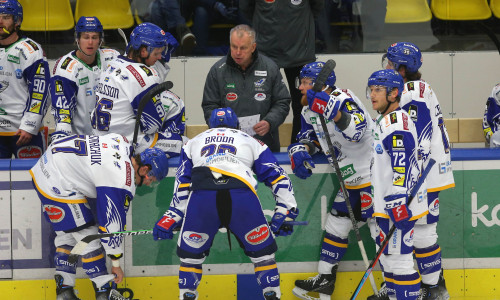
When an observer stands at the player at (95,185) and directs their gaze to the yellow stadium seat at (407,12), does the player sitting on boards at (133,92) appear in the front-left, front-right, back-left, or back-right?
front-left

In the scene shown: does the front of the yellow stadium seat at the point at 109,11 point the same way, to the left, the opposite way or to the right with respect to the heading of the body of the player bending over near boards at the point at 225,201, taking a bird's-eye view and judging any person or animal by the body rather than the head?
the opposite way

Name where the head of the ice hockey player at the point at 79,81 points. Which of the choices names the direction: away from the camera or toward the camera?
toward the camera

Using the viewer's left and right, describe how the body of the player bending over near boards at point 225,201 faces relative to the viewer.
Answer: facing away from the viewer

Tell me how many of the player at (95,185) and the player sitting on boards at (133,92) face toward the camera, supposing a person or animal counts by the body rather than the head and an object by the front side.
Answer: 0

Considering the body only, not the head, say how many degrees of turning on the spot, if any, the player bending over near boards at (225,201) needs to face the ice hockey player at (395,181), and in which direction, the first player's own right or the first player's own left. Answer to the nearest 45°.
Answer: approximately 90° to the first player's own right

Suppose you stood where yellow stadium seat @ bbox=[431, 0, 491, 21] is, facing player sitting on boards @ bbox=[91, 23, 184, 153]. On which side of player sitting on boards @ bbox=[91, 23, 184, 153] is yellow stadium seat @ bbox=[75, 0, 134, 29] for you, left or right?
right

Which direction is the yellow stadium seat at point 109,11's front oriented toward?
toward the camera

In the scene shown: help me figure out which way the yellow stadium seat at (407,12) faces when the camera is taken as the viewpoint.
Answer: facing the viewer

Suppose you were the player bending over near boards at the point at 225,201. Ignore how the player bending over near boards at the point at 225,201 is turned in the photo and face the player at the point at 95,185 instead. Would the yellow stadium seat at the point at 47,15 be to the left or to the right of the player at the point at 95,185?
right

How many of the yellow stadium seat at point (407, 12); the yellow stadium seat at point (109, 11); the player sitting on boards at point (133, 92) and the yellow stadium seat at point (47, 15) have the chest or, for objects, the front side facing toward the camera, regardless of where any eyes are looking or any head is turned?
3

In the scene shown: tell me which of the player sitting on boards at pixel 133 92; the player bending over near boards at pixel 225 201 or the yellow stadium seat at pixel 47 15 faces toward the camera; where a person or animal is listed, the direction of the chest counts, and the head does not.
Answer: the yellow stadium seat

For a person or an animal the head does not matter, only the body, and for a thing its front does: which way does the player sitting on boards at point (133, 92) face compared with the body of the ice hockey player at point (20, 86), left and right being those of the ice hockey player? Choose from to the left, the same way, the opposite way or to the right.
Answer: the opposite way

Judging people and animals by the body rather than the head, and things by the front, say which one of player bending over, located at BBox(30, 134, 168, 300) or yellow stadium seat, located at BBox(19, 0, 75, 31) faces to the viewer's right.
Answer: the player bending over

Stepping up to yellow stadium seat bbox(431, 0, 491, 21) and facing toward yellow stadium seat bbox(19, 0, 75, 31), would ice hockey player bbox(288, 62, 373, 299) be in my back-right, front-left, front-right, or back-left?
front-left
